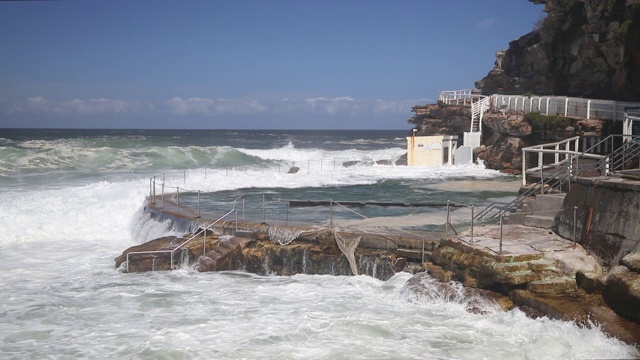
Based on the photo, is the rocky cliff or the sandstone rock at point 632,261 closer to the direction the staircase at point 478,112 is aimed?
the sandstone rock

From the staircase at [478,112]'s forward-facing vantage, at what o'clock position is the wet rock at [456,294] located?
The wet rock is roughly at 12 o'clock from the staircase.

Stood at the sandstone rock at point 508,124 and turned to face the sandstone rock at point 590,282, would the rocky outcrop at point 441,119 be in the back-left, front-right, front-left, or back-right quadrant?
back-right

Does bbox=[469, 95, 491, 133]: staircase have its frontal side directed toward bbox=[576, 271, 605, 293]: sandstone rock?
yes

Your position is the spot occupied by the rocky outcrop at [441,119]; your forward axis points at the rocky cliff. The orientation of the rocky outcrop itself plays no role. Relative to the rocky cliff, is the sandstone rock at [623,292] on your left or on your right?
right

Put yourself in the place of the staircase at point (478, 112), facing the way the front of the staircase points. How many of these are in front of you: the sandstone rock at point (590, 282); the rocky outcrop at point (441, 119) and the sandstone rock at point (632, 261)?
2

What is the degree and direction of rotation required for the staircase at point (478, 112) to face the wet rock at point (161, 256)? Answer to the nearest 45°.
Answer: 0° — it already faces it

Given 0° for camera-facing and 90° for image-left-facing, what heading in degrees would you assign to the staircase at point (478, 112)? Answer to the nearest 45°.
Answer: approximately 0°
